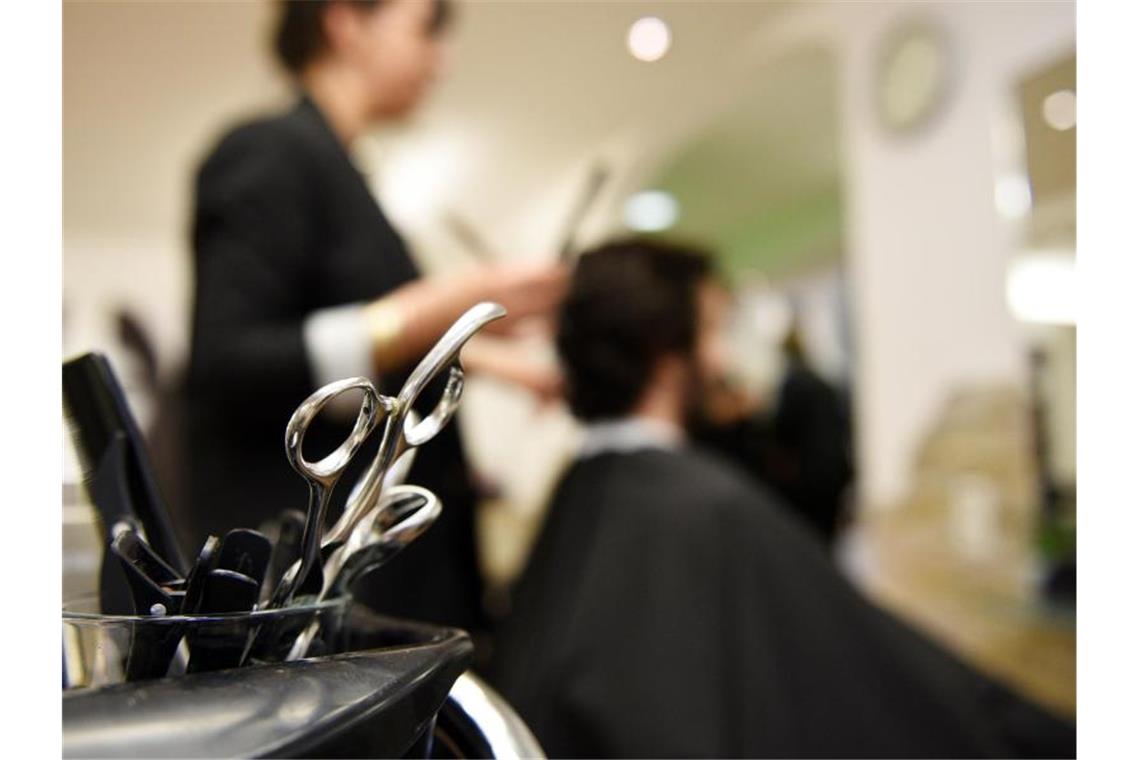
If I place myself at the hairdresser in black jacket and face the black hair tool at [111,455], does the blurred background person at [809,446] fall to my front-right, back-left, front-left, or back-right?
back-left

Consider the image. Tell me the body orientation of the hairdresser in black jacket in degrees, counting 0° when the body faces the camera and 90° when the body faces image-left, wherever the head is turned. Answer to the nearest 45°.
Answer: approximately 270°

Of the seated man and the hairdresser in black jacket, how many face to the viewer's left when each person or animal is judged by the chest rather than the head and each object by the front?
0

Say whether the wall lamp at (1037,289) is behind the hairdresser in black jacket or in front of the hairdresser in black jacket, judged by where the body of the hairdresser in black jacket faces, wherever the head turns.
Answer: in front

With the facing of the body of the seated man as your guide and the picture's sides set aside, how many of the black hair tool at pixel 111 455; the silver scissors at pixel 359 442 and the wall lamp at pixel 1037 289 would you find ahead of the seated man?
1

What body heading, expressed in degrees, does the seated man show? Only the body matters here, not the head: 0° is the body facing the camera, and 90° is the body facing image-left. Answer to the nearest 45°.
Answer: approximately 225°
